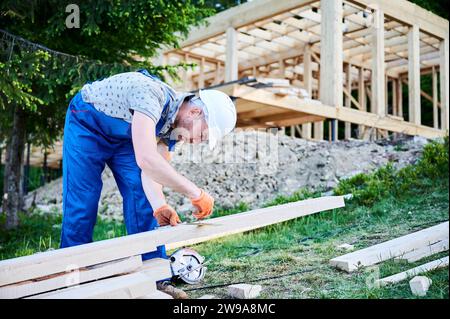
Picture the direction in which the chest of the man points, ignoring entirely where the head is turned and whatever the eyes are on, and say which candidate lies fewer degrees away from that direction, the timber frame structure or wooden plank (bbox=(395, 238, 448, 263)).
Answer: the wooden plank

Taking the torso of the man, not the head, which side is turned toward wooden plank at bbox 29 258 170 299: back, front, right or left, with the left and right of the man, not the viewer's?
right

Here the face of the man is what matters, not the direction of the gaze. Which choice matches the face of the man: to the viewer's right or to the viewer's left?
to the viewer's right

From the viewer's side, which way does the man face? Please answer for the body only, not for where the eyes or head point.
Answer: to the viewer's right

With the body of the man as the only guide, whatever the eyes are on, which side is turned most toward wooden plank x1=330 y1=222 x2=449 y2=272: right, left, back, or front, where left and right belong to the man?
front
